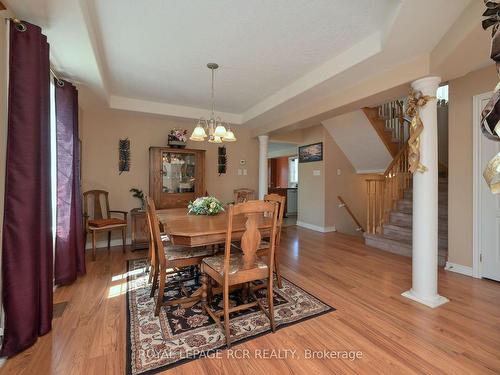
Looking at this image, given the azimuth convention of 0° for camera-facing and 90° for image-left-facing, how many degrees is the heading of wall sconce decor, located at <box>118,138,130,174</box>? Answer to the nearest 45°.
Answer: approximately 0°

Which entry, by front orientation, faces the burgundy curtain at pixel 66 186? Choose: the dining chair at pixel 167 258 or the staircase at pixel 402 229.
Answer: the staircase

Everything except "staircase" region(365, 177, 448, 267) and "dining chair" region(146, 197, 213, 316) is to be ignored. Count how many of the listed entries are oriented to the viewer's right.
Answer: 1

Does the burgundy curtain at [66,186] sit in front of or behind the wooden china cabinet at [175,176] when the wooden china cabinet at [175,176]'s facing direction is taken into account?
in front

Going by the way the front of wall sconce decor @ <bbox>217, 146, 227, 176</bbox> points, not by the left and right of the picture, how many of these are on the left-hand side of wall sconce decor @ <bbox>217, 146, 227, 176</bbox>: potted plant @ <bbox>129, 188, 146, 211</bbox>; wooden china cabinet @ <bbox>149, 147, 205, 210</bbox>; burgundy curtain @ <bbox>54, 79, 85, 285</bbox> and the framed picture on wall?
1

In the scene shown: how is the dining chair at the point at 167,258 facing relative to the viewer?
to the viewer's right

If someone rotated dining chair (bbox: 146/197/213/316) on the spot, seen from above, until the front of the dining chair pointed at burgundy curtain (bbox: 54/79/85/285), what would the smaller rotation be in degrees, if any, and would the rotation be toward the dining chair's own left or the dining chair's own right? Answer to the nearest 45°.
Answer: approximately 135° to the dining chair's own left

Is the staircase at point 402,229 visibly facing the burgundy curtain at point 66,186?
yes

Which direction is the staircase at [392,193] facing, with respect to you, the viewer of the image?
facing the viewer and to the left of the viewer

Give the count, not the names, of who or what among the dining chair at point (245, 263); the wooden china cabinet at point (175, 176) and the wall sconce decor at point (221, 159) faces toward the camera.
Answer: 2

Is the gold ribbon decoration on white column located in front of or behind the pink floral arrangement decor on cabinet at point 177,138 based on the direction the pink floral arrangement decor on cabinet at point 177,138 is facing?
in front

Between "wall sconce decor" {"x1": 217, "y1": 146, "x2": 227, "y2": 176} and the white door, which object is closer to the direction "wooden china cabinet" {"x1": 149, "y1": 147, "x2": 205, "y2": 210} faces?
the white door

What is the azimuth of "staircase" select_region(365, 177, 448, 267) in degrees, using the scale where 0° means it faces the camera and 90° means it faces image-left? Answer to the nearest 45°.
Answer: approximately 45°
